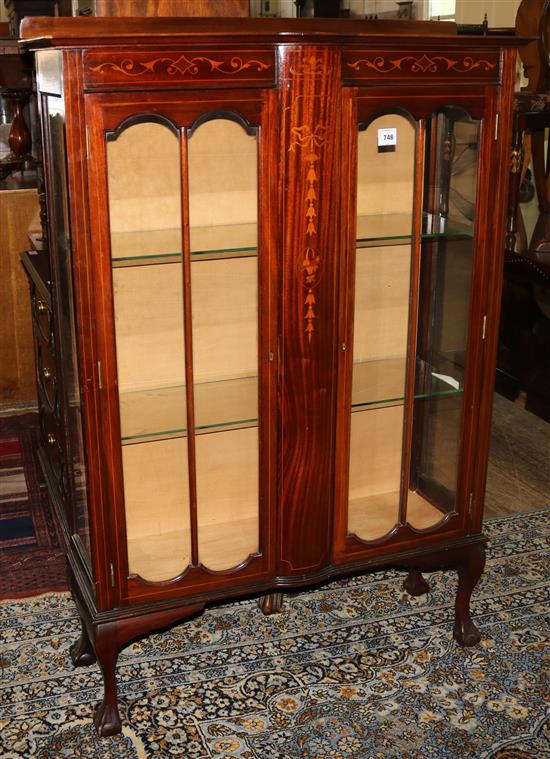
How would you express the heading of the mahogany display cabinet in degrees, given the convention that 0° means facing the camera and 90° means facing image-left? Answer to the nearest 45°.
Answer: approximately 315°

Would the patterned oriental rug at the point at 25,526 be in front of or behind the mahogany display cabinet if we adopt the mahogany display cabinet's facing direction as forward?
behind
